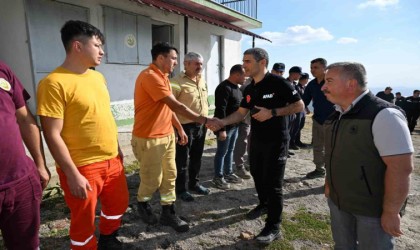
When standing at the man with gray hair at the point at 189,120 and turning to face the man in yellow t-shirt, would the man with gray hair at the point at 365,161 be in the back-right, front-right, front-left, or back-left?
front-left

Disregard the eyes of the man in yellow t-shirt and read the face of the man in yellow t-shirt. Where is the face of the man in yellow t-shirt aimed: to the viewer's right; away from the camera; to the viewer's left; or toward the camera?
to the viewer's right

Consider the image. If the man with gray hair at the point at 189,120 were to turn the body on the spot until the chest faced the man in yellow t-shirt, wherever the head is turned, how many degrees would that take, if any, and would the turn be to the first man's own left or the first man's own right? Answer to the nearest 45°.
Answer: approximately 90° to the first man's own right

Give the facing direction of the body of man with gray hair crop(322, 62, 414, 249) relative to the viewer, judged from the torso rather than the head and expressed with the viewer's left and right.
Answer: facing the viewer and to the left of the viewer

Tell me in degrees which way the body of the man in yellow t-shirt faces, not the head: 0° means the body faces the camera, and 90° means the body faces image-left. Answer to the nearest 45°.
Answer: approximately 315°

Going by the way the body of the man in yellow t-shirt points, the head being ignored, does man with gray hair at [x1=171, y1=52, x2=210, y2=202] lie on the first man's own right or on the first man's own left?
on the first man's own left

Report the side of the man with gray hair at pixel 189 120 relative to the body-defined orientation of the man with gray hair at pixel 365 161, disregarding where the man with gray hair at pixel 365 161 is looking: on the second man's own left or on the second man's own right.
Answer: on the second man's own right

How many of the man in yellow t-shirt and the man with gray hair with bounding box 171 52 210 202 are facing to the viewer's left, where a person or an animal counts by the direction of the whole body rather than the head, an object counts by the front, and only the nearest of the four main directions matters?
0

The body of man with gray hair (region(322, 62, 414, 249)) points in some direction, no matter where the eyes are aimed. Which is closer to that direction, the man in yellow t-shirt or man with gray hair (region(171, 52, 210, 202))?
the man in yellow t-shirt

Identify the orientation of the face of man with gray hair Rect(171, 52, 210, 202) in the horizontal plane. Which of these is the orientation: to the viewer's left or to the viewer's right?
to the viewer's right

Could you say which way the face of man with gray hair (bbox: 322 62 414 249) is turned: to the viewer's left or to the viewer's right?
to the viewer's left

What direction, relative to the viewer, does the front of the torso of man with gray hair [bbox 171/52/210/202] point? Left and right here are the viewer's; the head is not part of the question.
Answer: facing the viewer and to the right of the viewer
